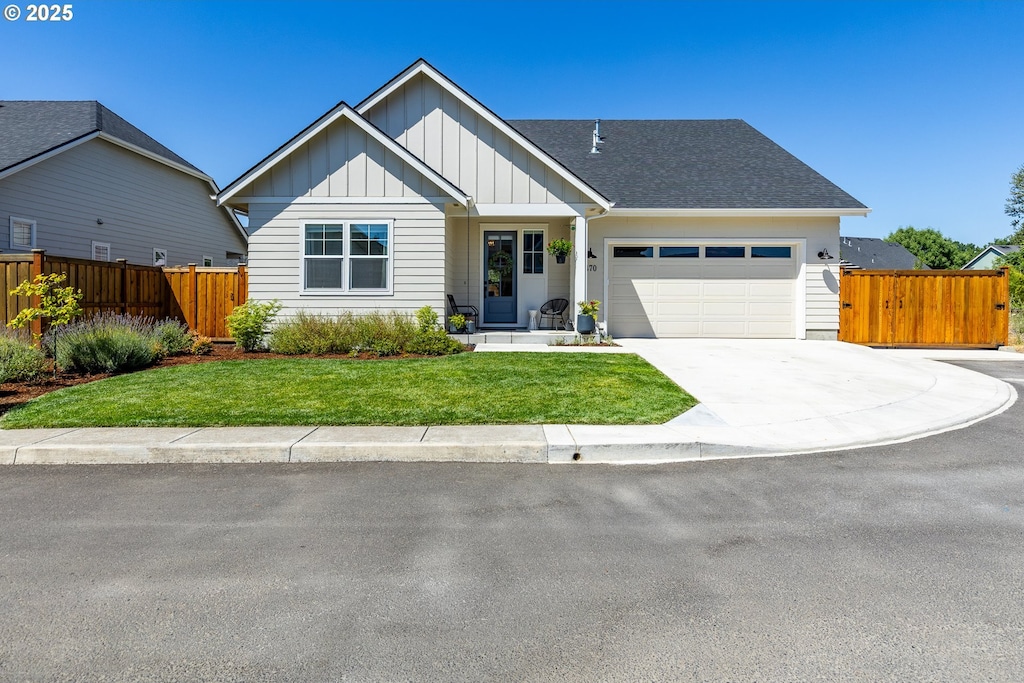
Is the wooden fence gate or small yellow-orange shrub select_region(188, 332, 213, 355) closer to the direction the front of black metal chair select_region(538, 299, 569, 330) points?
the small yellow-orange shrub

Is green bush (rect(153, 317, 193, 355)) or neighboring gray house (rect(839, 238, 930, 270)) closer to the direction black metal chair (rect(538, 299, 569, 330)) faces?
the green bush

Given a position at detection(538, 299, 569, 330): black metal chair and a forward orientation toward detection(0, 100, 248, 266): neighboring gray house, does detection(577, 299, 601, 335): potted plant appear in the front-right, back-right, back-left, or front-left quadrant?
back-left

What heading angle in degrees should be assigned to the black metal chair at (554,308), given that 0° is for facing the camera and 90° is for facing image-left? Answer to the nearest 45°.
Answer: approximately 45°

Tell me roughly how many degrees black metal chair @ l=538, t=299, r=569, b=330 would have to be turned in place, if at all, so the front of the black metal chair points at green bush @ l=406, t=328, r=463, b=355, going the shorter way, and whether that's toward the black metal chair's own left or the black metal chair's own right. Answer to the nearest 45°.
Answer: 0° — it already faces it

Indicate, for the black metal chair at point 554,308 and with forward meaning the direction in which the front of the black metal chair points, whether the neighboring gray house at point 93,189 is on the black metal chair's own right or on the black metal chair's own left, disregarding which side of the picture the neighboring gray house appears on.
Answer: on the black metal chair's own right
